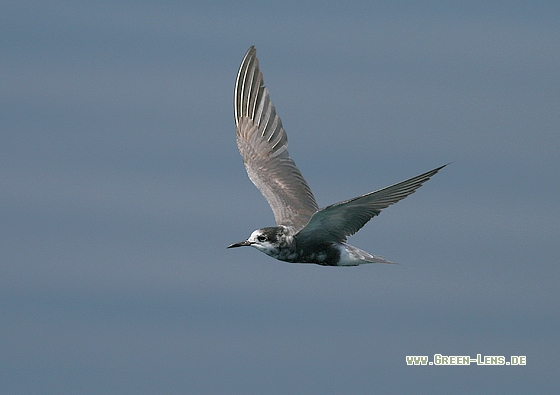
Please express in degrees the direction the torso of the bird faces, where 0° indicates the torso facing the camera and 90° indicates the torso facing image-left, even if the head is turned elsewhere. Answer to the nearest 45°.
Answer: approximately 90°
